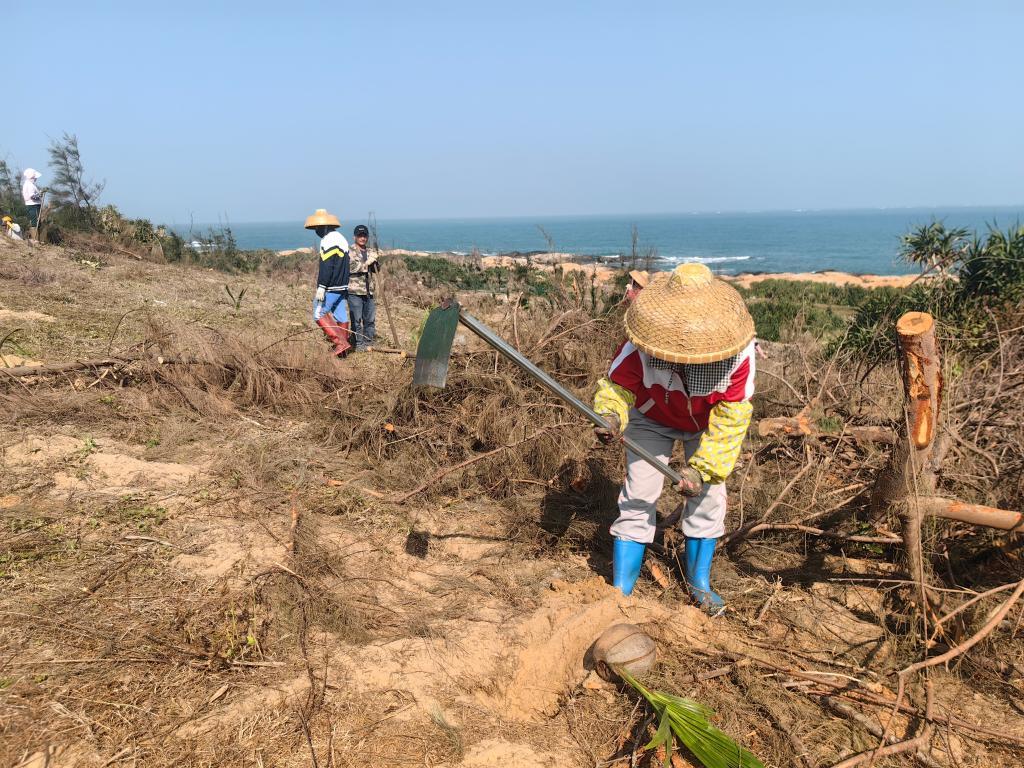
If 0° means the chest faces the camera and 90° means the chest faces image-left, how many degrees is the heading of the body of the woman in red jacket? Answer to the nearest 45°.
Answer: approximately 0°

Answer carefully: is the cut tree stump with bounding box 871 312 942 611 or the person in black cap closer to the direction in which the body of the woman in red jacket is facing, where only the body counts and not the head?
the cut tree stump

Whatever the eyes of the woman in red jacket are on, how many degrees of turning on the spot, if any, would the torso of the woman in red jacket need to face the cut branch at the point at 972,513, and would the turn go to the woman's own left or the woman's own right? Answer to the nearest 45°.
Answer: approximately 90° to the woman's own left

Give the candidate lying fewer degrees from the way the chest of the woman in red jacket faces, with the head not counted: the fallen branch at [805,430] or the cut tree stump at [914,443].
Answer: the cut tree stump

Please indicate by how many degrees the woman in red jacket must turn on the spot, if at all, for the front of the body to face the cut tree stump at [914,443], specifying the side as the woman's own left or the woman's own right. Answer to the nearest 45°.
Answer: approximately 90° to the woman's own left

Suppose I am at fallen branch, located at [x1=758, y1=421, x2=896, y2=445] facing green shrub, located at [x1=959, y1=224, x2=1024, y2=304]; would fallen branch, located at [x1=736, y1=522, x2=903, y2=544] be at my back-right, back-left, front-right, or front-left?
back-right

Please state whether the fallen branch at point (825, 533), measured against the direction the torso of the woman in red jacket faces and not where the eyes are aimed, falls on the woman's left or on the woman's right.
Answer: on the woman's left

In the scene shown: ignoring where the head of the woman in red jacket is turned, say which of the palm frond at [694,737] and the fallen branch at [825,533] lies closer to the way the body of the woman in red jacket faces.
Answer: the palm frond

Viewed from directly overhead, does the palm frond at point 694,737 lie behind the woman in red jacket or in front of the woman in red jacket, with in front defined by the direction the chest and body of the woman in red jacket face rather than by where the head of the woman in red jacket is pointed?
in front
